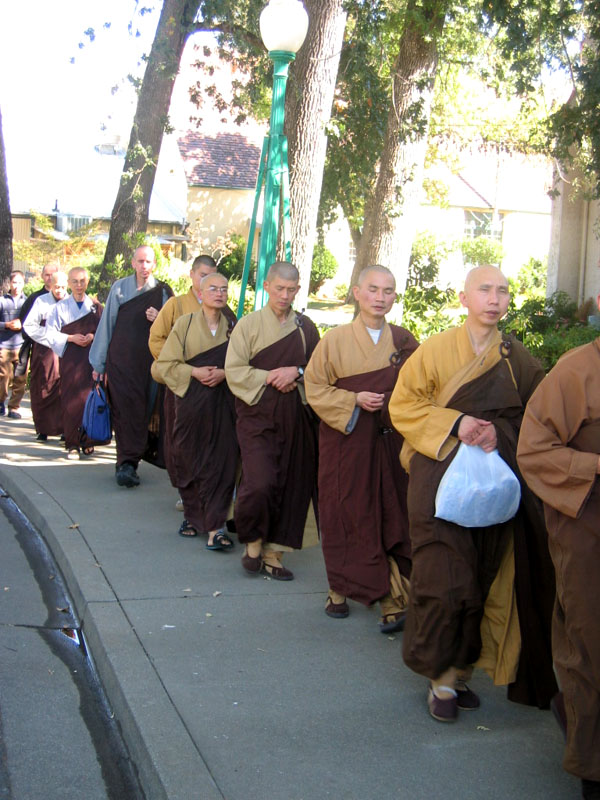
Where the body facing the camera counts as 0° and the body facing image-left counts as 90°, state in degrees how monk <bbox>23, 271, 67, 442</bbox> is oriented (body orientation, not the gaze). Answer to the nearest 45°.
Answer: approximately 315°

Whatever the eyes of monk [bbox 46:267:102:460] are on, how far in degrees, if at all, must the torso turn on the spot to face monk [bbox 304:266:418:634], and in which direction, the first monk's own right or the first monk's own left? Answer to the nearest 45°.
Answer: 0° — they already face them

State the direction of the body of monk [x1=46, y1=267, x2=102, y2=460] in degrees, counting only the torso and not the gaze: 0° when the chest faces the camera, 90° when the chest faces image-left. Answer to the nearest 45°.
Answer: approximately 0°

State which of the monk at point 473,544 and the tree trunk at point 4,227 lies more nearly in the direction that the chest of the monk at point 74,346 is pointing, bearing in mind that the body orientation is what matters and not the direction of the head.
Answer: the monk

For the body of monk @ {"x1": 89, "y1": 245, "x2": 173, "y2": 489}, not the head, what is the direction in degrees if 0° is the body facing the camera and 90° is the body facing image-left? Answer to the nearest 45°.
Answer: approximately 0°

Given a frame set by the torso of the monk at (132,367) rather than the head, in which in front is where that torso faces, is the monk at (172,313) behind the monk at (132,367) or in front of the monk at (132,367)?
in front

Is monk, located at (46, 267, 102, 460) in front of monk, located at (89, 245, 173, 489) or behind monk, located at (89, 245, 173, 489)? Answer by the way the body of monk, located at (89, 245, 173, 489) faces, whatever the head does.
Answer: behind

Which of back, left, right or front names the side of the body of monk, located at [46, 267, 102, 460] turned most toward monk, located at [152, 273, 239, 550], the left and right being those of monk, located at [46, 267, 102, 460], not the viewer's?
front

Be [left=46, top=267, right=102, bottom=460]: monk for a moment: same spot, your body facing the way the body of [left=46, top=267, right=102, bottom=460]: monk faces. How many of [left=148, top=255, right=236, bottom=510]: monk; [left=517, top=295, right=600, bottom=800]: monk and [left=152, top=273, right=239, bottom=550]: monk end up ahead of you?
3

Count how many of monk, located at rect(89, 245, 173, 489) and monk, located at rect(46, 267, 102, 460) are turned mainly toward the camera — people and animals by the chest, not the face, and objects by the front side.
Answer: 2
